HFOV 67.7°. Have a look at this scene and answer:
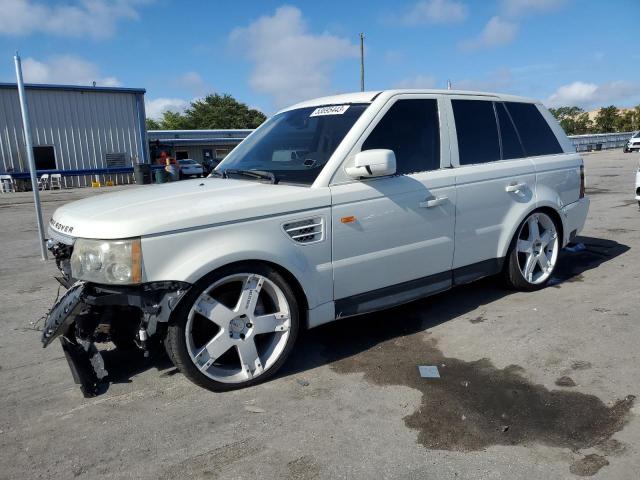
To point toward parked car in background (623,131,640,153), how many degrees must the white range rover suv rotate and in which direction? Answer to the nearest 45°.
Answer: approximately 180°

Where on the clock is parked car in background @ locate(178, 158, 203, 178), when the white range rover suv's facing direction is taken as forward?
The parked car in background is roughly at 4 o'clock from the white range rover suv.

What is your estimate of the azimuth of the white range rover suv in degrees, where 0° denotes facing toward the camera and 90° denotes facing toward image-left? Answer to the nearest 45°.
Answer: approximately 45°

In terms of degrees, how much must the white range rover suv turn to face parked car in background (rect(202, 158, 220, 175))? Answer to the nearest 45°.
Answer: approximately 135° to its right

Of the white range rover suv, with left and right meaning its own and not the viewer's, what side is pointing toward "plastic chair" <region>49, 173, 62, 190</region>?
right
